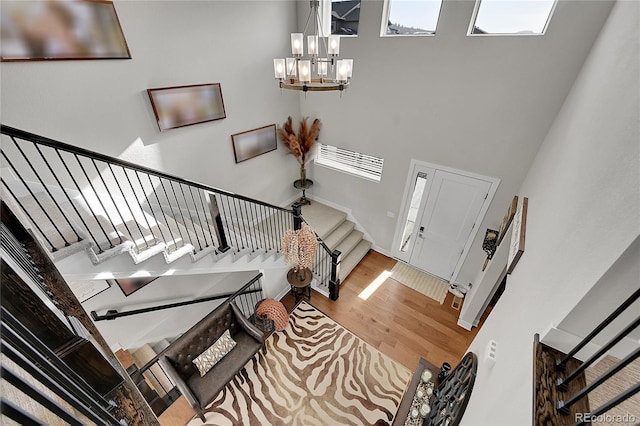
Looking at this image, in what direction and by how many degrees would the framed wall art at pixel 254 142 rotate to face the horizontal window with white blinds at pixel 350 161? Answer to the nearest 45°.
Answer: approximately 45° to its left

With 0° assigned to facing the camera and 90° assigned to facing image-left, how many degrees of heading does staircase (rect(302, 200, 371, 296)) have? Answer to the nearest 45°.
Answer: approximately 315°

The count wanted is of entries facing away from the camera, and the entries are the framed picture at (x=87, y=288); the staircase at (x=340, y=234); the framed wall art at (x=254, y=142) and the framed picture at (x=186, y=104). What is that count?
0

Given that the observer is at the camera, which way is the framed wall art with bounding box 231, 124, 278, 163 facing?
facing the viewer and to the right of the viewer

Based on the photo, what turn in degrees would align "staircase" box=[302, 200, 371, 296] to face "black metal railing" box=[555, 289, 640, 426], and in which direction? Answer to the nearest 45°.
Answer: approximately 45° to its right

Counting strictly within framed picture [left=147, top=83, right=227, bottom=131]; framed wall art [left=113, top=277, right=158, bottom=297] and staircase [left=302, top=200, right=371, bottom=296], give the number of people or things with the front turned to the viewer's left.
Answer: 0

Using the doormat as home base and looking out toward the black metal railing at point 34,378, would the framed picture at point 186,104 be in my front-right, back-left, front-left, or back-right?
front-right

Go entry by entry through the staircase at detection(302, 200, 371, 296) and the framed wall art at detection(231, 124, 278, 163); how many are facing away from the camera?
0

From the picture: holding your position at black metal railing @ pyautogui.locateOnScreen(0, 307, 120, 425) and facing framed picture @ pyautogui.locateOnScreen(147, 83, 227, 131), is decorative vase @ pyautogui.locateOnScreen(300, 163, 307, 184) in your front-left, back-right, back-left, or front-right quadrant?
front-right

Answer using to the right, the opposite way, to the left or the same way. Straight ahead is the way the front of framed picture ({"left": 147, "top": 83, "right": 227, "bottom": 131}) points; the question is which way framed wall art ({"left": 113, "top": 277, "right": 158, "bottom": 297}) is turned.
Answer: the same way

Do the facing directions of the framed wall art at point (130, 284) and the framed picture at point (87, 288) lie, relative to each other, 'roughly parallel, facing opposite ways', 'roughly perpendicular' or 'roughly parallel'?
roughly parallel

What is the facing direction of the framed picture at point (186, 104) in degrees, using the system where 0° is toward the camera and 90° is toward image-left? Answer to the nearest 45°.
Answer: approximately 315°
